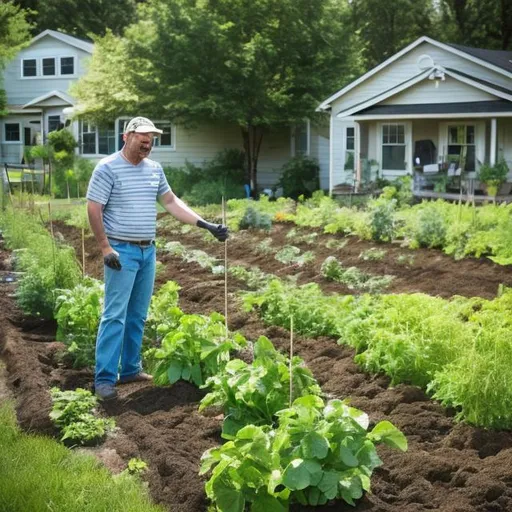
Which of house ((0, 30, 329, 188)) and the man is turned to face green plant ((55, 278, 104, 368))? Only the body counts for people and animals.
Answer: the house

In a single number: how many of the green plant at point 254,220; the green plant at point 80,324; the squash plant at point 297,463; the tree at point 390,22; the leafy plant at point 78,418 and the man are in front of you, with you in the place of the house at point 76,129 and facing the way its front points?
5

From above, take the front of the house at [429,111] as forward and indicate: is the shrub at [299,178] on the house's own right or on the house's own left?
on the house's own right

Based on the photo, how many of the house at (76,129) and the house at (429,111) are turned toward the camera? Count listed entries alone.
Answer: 2

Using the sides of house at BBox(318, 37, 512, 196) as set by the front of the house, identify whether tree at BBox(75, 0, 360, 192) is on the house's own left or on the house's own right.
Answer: on the house's own right

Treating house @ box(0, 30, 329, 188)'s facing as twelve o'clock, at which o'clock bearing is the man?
The man is roughly at 12 o'clock from the house.

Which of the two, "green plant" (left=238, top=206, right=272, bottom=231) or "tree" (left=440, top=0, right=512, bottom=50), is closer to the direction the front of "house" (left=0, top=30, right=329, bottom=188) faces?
the green plant

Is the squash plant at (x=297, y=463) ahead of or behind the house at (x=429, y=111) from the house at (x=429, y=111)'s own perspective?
ahead

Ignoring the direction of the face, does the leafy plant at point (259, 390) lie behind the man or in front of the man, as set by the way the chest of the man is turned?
in front

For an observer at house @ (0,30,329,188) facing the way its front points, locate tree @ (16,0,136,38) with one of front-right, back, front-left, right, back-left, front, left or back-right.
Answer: back

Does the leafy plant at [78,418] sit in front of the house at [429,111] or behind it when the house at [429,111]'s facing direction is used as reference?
in front

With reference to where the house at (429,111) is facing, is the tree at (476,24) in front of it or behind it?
behind

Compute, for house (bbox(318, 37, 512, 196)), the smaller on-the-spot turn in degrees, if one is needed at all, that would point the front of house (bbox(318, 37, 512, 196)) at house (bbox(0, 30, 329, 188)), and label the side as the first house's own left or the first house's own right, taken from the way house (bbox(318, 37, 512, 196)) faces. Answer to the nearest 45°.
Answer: approximately 135° to the first house's own right
